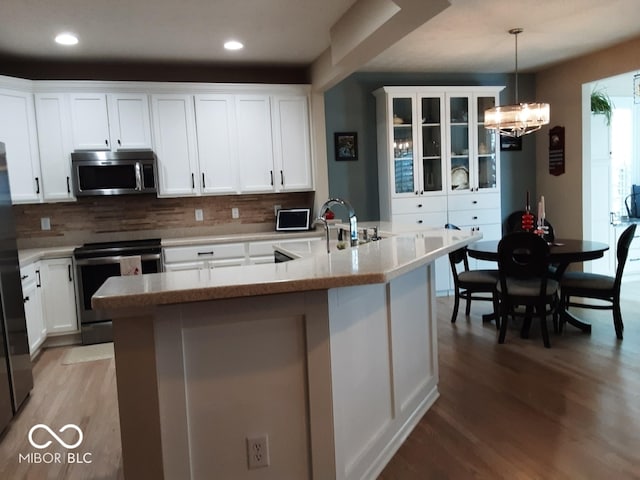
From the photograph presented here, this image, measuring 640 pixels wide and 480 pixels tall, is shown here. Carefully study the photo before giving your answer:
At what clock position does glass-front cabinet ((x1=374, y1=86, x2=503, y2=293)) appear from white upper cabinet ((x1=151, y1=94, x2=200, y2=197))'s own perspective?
The glass-front cabinet is roughly at 9 o'clock from the white upper cabinet.

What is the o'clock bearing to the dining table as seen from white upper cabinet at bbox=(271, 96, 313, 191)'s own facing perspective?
The dining table is roughly at 10 o'clock from the white upper cabinet.

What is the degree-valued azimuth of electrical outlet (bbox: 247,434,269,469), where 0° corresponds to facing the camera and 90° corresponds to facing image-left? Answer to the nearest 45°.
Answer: approximately 0°

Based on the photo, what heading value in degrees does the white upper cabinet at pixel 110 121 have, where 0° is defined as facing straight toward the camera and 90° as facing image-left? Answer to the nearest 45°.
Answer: approximately 0°

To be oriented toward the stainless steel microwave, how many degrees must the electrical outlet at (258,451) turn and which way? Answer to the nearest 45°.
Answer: approximately 180°

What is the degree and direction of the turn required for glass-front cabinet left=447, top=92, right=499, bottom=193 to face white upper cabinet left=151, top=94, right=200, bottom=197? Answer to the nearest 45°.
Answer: approximately 45° to its right
